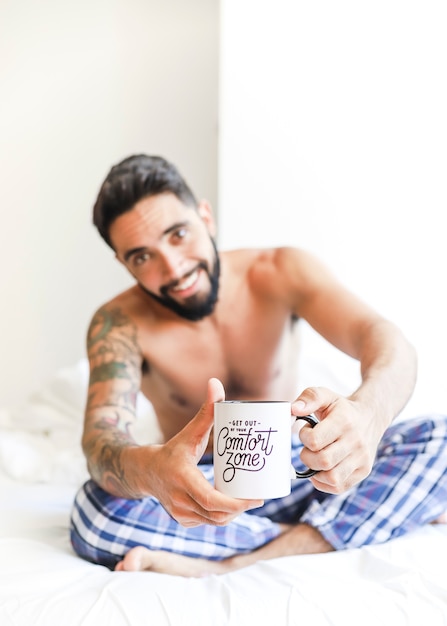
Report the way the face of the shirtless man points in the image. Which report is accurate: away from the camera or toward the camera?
toward the camera

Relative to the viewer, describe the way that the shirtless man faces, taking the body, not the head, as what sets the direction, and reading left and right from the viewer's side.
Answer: facing the viewer
